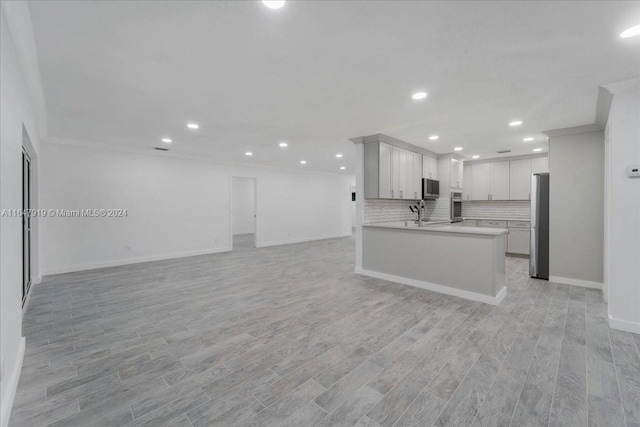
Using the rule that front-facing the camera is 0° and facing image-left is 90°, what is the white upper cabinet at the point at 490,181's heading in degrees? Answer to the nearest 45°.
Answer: approximately 0°

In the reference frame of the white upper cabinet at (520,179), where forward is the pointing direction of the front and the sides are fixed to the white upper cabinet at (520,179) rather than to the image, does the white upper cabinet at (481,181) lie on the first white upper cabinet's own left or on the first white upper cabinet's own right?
on the first white upper cabinet's own right

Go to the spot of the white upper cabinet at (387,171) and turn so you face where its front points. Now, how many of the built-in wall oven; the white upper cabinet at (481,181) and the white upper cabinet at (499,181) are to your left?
3

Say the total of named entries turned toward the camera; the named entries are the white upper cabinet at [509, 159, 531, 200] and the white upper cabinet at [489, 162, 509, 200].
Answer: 2

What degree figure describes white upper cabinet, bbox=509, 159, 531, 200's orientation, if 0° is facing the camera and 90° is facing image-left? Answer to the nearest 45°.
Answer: approximately 0°

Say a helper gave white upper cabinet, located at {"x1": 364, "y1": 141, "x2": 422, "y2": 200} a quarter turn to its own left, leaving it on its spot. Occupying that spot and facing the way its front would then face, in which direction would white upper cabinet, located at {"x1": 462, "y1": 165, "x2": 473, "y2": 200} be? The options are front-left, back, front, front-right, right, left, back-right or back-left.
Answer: front
